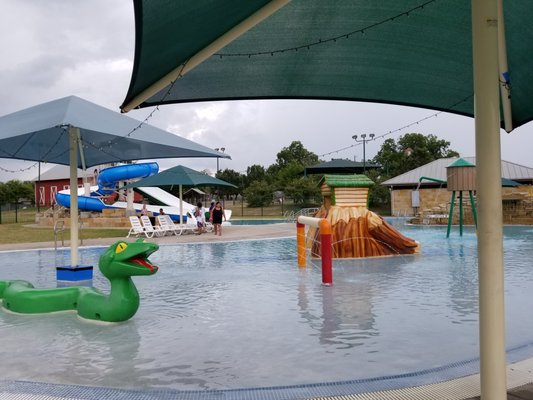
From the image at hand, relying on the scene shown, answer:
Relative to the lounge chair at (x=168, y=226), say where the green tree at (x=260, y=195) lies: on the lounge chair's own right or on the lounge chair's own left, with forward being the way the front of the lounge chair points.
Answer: on the lounge chair's own left

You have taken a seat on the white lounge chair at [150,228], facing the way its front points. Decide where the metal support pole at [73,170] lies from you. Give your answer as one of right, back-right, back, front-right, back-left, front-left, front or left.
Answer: front-right

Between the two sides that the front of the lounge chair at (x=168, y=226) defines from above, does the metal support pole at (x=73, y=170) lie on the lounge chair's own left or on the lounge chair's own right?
on the lounge chair's own right

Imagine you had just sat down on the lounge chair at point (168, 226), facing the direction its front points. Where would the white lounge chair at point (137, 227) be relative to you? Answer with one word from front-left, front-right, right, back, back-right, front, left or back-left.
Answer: right

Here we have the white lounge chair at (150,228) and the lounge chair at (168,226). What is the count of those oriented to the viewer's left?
0

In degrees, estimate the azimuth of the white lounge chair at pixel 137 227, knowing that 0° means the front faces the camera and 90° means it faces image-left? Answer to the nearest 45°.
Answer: approximately 315°

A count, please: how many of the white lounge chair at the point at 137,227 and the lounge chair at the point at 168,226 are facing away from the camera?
0

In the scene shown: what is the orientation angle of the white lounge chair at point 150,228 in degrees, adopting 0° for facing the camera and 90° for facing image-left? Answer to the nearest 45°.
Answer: approximately 315°

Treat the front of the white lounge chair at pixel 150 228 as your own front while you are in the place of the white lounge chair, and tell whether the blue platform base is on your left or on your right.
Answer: on your right
